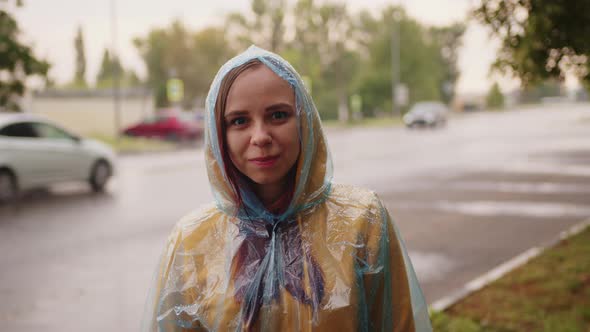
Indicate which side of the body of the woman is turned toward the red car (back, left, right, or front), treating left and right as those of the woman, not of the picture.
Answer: back

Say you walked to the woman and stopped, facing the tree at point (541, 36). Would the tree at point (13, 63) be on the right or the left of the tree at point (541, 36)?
left

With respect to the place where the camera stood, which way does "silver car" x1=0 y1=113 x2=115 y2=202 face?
facing away from the viewer and to the right of the viewer

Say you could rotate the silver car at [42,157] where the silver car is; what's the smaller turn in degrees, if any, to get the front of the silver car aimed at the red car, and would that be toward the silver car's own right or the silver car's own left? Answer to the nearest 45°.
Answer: approximately 45° to the silver car's own left

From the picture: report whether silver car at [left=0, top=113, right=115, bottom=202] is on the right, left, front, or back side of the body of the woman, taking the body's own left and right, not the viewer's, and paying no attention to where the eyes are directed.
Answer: back

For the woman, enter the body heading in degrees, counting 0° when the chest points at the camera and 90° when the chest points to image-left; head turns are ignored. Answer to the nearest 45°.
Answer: approximately 0°

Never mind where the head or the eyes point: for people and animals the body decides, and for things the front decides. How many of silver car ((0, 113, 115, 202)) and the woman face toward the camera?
1

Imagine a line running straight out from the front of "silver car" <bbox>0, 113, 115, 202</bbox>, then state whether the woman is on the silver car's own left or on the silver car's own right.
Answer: on the silver car's own right
